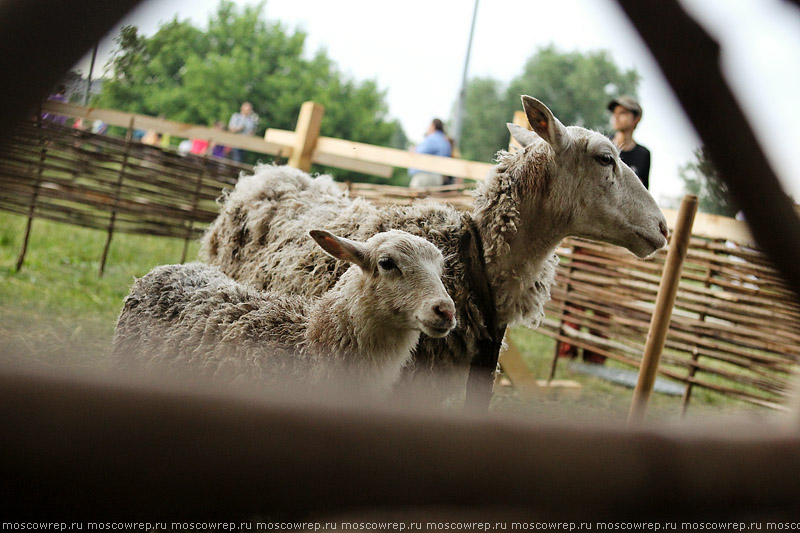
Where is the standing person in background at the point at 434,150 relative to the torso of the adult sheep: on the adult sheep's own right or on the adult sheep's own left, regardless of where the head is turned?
on the adult sheep's own left

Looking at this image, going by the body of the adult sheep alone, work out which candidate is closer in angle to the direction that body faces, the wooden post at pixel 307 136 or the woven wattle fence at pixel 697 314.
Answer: the woven wattle fence

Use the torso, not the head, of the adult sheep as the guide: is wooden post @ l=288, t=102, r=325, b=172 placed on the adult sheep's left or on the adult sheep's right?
on the adult sheep's left

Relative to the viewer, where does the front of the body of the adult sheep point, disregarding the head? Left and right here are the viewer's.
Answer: facing to the right of the viewer

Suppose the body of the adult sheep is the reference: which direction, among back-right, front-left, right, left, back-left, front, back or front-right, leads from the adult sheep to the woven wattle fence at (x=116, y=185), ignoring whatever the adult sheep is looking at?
back-left

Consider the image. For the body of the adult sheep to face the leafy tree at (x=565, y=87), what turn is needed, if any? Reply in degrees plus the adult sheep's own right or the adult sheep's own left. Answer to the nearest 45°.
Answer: approximately 90° to the adult sheep's own left

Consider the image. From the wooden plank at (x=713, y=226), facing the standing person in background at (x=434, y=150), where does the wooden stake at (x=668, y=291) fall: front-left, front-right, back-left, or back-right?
back-left

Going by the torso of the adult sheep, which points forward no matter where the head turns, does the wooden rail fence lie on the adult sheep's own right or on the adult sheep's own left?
on the adult sheep's own left

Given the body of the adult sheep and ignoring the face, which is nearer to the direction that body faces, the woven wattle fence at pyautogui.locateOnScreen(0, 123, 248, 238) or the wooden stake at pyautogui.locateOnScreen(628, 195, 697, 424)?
the wooden stake

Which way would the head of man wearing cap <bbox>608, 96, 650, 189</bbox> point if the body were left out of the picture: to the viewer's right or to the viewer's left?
to the viewer's left
